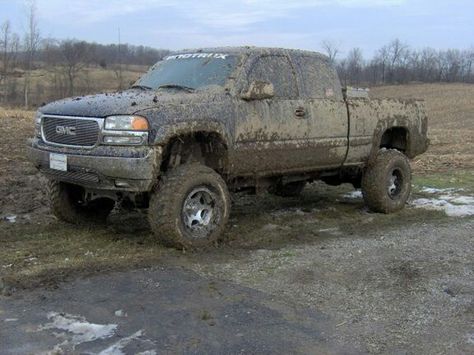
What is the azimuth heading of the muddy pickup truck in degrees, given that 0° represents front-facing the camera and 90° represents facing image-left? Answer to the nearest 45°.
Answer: approximately 45°
